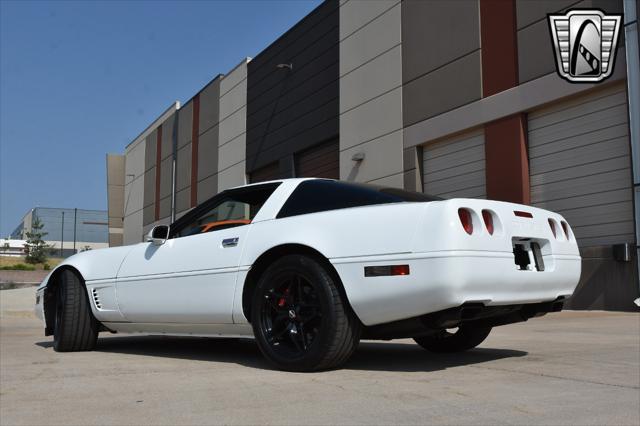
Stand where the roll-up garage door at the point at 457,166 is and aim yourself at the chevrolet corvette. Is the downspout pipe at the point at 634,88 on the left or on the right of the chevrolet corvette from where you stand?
left

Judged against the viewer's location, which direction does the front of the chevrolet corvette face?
facing away from the viewer and to the left of the viewer

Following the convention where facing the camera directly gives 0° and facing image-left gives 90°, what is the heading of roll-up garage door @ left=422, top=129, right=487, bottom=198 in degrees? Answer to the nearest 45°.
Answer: approximately 45°

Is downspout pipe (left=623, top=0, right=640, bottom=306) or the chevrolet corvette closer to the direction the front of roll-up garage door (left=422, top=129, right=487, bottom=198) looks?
the chevrolet corvette

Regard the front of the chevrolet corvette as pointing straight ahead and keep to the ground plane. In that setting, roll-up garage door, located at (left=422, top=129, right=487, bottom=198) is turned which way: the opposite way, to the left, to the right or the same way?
to the left

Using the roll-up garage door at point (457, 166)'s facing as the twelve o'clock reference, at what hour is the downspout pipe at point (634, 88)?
The downspout pipe is roughly at 9 o'clock from the roll-up garage door.

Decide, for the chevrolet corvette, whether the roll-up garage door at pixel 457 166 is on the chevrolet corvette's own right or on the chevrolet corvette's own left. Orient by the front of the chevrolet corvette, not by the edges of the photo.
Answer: on the chevrolet corvette's own right

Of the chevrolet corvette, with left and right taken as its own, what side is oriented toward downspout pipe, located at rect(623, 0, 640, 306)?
right

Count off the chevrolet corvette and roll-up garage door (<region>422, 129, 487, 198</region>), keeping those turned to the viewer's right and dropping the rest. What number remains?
0

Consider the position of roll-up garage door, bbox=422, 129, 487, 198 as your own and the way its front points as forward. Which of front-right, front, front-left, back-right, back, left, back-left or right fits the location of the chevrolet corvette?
front-left
